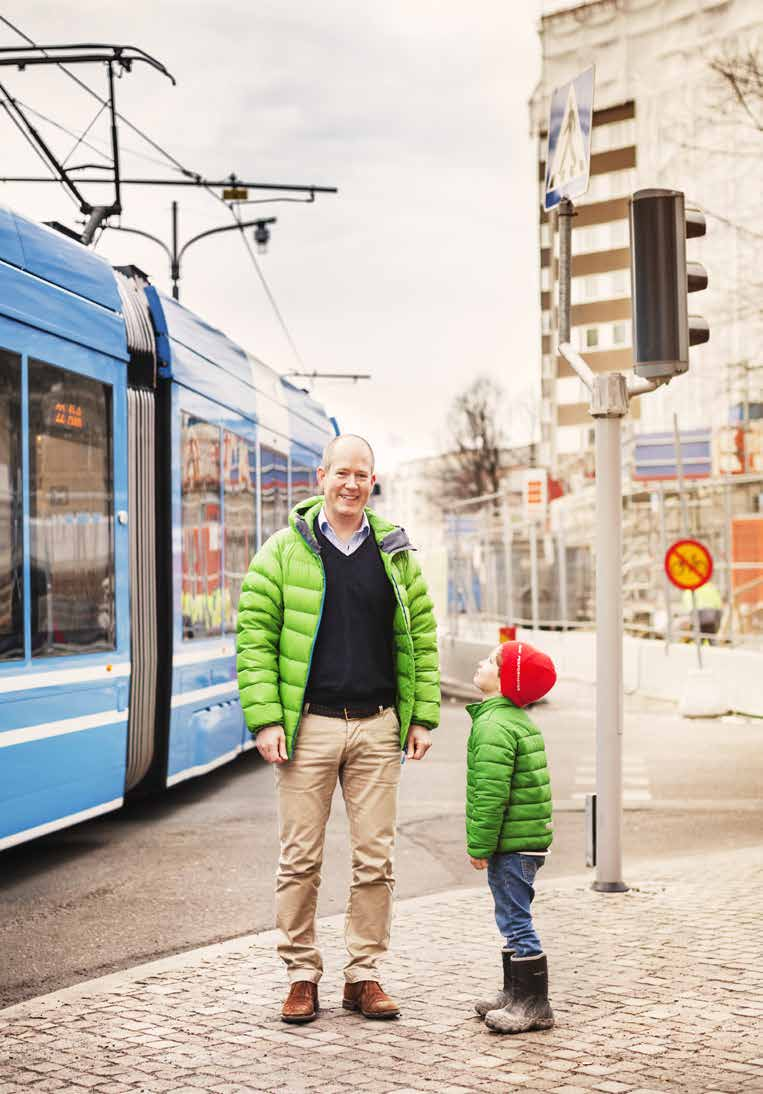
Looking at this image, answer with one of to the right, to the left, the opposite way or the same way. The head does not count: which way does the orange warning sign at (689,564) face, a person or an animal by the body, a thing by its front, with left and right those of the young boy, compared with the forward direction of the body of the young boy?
to the left

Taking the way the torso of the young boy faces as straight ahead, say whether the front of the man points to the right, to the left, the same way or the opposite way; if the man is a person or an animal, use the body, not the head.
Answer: to the left

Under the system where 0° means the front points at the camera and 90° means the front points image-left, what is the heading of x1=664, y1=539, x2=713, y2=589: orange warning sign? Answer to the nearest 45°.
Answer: approximately 0°

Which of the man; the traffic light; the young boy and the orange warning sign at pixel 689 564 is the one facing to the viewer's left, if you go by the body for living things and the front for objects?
the young boy

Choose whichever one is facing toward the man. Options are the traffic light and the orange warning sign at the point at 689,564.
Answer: the orange warning sign

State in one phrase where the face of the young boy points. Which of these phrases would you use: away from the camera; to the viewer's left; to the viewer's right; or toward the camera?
to the viewer's left

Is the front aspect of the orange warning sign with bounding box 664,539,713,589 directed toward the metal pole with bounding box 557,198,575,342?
yes

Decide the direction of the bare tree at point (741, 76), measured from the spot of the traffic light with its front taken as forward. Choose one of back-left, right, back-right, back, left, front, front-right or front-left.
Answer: front-left

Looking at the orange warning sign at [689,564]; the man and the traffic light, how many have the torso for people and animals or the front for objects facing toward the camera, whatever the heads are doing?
2

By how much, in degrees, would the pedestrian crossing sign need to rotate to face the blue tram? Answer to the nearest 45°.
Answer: approximately 45° to its right

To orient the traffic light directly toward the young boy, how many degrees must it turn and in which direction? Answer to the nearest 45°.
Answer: approximately 135° to its right

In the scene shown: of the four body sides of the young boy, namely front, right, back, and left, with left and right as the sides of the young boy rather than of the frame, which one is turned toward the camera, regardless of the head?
left

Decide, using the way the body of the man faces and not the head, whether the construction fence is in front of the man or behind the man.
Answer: behind
